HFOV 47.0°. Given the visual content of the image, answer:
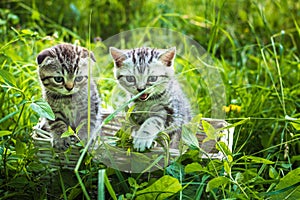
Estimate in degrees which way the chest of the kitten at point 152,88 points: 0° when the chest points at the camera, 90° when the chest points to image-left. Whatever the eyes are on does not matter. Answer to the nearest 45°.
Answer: approximately 45°

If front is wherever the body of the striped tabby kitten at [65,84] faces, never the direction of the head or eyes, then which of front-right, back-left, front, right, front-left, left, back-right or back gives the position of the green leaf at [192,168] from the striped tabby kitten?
front-left

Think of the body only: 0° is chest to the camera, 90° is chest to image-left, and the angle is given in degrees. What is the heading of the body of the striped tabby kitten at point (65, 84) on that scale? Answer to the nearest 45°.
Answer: approximately 0°

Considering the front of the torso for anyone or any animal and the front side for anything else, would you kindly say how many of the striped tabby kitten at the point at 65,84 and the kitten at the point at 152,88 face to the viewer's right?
0

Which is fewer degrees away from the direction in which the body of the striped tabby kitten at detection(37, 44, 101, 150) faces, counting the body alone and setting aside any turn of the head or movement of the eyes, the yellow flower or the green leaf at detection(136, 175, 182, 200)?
the green leaf
